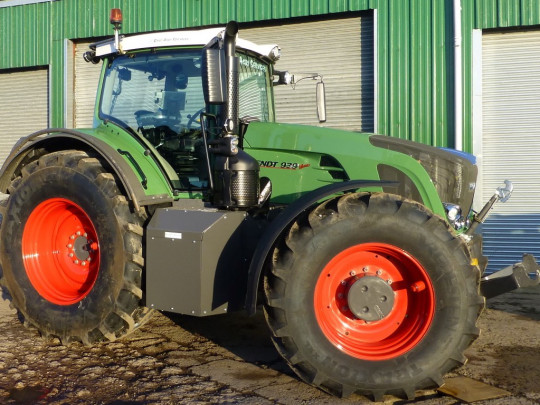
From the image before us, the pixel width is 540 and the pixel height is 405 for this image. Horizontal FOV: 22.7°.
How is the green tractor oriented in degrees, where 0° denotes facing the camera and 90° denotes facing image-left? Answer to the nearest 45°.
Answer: approximately 315°

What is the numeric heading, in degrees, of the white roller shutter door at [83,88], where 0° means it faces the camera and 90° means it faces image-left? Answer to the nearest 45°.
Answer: approximately 0°
